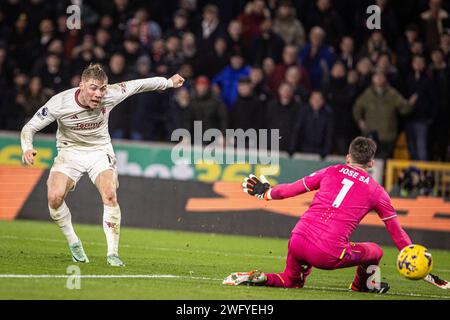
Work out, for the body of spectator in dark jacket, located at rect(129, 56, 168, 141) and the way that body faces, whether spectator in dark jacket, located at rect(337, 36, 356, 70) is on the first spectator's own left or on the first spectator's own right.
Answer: on the first spectator's own left

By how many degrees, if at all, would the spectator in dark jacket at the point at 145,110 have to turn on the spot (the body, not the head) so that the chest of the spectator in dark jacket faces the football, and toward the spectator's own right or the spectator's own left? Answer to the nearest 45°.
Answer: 0° — they already face it

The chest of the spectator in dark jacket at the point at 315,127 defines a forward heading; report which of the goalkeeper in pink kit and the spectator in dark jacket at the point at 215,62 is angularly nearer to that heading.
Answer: the goalkeeper in pink kit

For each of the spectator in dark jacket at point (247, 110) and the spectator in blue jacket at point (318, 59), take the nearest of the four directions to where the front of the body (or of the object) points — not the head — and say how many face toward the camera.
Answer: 2

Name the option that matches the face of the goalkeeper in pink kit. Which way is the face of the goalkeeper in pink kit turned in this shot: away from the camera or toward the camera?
away from the camera

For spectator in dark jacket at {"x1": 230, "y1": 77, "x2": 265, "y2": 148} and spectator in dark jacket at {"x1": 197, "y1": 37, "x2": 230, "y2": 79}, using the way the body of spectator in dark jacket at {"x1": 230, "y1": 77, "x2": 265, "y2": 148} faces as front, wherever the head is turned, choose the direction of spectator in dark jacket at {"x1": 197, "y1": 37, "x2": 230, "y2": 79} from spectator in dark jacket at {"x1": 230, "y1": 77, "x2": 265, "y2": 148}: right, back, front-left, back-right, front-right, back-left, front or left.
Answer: back-right

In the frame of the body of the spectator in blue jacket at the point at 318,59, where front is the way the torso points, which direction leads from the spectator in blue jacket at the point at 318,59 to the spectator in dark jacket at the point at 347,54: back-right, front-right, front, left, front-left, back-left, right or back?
left

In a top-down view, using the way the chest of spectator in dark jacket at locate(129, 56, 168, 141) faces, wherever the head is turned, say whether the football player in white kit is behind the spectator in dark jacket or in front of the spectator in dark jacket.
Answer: in front

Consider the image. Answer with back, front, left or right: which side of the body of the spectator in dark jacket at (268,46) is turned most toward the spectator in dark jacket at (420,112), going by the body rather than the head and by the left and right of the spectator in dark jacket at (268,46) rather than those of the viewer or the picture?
left
